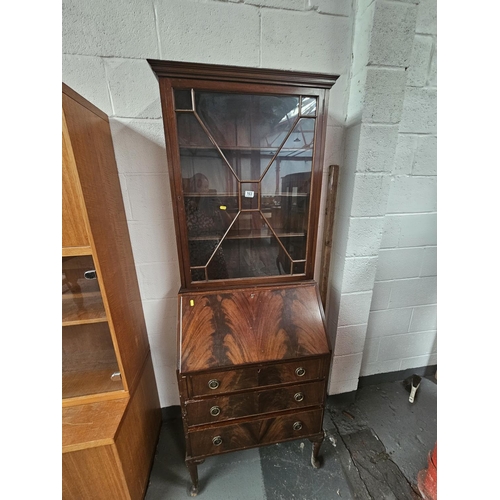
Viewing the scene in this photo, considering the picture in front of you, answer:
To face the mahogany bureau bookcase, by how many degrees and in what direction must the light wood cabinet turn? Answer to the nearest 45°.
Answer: approximately 135° to its left

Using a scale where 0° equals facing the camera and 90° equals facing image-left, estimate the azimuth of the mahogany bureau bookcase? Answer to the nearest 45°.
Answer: approximately 0°

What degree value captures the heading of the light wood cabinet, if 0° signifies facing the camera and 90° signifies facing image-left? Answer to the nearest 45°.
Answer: approximately 45°

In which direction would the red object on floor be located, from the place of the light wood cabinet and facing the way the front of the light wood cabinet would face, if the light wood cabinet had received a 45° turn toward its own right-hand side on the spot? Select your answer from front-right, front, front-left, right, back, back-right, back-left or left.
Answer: back-left
